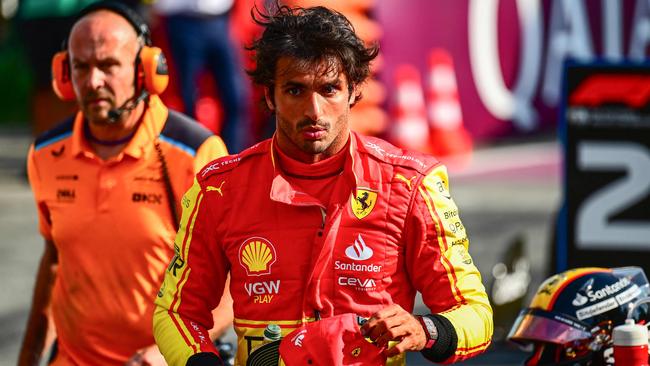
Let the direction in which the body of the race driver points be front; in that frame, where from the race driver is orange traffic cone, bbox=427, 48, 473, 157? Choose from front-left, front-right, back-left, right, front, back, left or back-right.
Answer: back

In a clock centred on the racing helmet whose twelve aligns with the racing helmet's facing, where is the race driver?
The race driver is roughly at 12 o'clock from the racing helmet.

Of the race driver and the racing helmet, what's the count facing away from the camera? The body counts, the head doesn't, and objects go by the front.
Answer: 0

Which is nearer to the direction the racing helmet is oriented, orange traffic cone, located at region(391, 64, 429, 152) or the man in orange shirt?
the man in orange shirt

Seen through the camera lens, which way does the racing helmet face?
facing the viewer and to the left of the viewer

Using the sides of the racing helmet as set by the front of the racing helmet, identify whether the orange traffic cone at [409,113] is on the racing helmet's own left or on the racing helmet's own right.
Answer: on the racing helmet's own right

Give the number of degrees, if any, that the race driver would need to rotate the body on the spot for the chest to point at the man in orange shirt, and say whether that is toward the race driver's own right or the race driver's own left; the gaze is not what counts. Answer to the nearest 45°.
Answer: approximately 135° to the race driver's own right

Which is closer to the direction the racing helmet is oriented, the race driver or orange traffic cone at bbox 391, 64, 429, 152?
the race driver

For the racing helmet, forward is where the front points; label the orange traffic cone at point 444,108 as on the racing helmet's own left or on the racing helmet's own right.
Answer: on the racing helmet's own right

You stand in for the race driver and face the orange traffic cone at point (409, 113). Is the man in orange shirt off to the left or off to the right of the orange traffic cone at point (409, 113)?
left

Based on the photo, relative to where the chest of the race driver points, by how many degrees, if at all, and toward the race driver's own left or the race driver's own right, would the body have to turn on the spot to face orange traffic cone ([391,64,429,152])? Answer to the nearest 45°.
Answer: approximately 180°

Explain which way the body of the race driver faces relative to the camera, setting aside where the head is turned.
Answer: toward the camera
